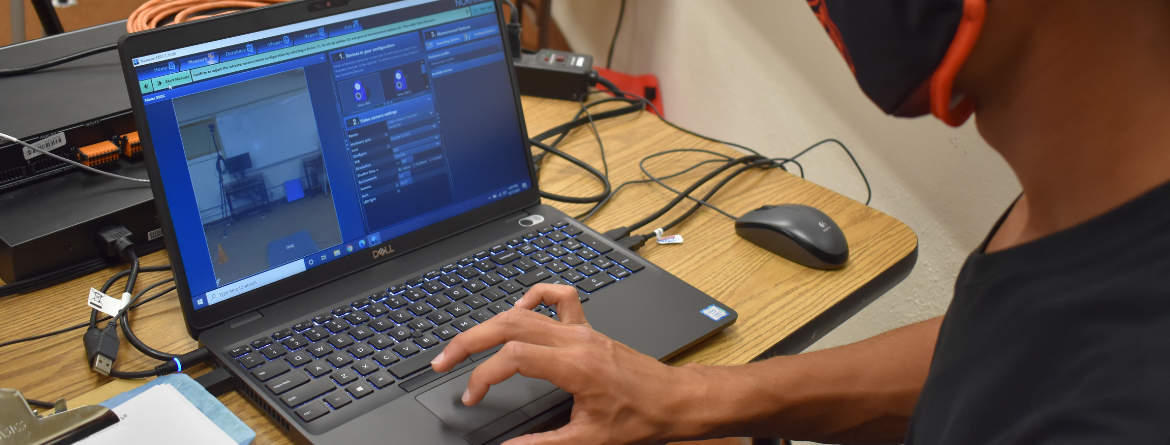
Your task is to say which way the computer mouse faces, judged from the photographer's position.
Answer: facing away from the viewer and to the left of the viewer

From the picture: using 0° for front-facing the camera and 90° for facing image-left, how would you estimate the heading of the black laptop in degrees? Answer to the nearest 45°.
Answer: approximately 315°
